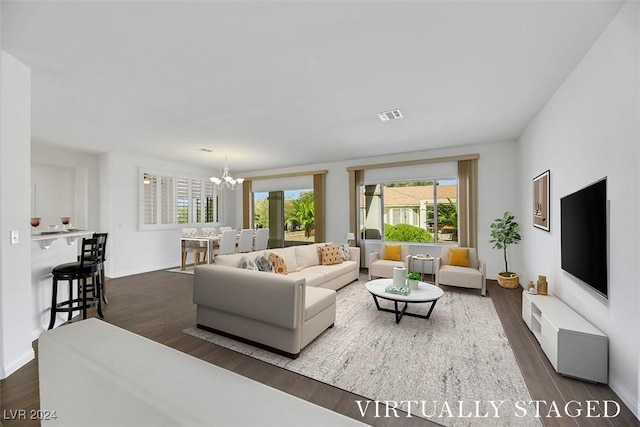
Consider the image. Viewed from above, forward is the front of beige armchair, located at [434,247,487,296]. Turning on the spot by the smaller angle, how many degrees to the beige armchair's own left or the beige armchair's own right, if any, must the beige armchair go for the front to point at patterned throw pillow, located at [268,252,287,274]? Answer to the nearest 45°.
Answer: approximately 45° to the beige armchair's own right

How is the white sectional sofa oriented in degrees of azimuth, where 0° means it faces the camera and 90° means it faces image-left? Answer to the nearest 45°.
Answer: approximately 315°

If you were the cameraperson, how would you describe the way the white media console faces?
facing to the left of the viewer

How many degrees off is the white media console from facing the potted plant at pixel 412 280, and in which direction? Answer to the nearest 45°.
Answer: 0° — it already faces it

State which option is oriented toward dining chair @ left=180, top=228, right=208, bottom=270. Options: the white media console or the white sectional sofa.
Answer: the white media console

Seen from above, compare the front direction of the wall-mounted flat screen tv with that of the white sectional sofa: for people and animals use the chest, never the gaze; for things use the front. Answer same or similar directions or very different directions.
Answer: very different directions

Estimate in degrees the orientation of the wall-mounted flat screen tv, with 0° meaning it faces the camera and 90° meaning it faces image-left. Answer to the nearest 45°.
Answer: approximately 90°

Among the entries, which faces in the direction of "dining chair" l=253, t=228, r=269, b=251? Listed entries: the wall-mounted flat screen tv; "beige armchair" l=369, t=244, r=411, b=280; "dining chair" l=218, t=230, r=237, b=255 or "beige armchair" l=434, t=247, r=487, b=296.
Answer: the wall-mounted flat screen tv

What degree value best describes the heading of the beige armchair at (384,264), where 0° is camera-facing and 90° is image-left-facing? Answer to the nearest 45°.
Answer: approximately 0°

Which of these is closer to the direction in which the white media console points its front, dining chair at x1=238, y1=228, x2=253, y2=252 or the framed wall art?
the dining chair

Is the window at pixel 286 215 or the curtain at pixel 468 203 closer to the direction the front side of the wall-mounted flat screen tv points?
the window
